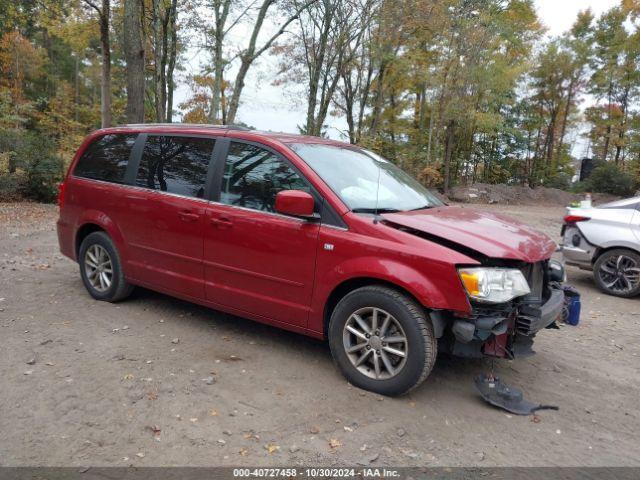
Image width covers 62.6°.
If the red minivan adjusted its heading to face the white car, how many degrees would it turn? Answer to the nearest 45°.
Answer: approximately 90° to its left

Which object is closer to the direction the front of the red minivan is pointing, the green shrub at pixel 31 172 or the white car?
the white car

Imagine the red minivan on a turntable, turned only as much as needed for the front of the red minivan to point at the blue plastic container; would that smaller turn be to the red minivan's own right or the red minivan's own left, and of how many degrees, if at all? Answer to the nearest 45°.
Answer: approximately 45° to the red minivan's own left

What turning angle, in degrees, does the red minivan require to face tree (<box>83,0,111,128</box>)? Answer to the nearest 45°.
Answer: approximately 180°

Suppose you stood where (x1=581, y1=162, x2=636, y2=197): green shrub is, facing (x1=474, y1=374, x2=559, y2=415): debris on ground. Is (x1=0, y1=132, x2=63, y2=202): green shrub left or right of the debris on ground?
right

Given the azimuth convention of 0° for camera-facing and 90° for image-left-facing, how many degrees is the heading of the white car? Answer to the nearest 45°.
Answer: approximately 270°

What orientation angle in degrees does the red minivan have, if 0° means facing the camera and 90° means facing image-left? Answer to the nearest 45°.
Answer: approximately 315°

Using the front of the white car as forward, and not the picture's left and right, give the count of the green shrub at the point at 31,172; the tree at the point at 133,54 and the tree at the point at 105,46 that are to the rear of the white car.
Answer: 3
